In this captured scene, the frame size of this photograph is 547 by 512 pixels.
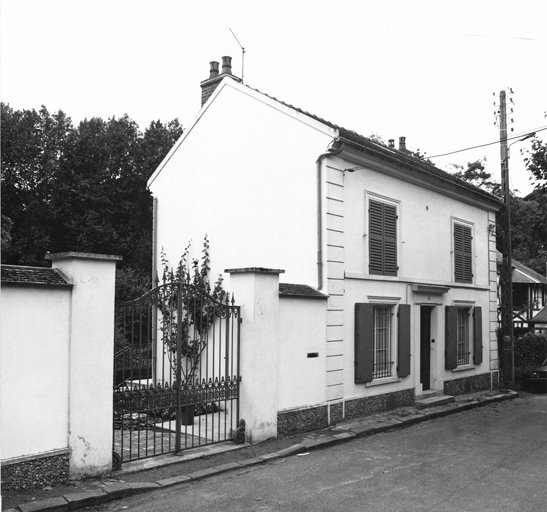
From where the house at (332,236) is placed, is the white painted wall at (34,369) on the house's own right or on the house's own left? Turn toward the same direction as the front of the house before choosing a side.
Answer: on the house's own right

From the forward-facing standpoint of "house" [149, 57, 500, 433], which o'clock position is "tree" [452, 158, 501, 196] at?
The tree is roughly at 8 o'clock from the house.

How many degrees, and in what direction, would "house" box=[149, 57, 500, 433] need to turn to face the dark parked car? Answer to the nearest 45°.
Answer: approximately 90° to its left

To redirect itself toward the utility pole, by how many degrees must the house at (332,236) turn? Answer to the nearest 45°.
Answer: approximately 90° to its left

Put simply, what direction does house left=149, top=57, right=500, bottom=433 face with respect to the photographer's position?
facing the viewer and to the right of the viewer

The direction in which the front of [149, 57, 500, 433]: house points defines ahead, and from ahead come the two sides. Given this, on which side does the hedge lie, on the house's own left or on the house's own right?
on the house's own left
